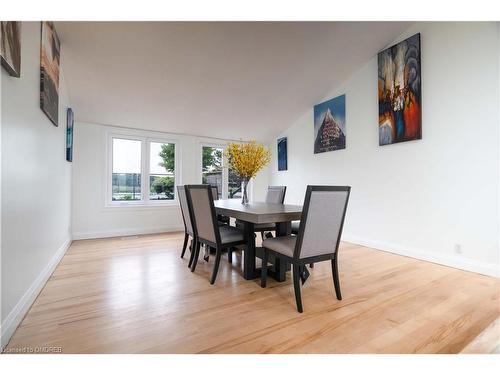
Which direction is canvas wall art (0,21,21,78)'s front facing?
to the viewer's right

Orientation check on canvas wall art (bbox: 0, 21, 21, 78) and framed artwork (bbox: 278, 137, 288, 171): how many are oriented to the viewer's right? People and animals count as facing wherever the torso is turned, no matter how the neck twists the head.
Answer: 1

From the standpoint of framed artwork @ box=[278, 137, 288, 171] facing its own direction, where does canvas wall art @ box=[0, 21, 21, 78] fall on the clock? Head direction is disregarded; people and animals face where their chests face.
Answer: The canvas wall art is roughly at 11 o'clock from the framed artwork.

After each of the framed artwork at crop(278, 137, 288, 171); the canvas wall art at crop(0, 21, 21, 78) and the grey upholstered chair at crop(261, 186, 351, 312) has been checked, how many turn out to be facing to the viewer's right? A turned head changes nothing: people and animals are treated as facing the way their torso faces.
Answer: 1

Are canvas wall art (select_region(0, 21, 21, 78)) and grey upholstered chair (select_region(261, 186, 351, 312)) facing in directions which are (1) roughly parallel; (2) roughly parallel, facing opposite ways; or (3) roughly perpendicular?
roughly perpendicular

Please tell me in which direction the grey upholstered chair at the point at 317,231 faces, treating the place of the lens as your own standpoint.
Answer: facing away from the viewer and to the left of the viewer

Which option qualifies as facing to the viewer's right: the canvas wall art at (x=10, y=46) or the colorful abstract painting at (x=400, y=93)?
the canvas wall art

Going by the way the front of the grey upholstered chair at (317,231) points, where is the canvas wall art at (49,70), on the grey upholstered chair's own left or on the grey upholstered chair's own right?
on the grey upholstered chair's own left

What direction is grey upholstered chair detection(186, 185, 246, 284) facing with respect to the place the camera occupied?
facing away from the viewer and to the right of the viewer

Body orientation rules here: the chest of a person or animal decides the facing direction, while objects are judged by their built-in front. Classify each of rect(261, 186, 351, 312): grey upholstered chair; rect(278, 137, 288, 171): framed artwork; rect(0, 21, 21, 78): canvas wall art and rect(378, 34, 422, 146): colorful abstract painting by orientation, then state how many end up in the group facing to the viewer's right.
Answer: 1
